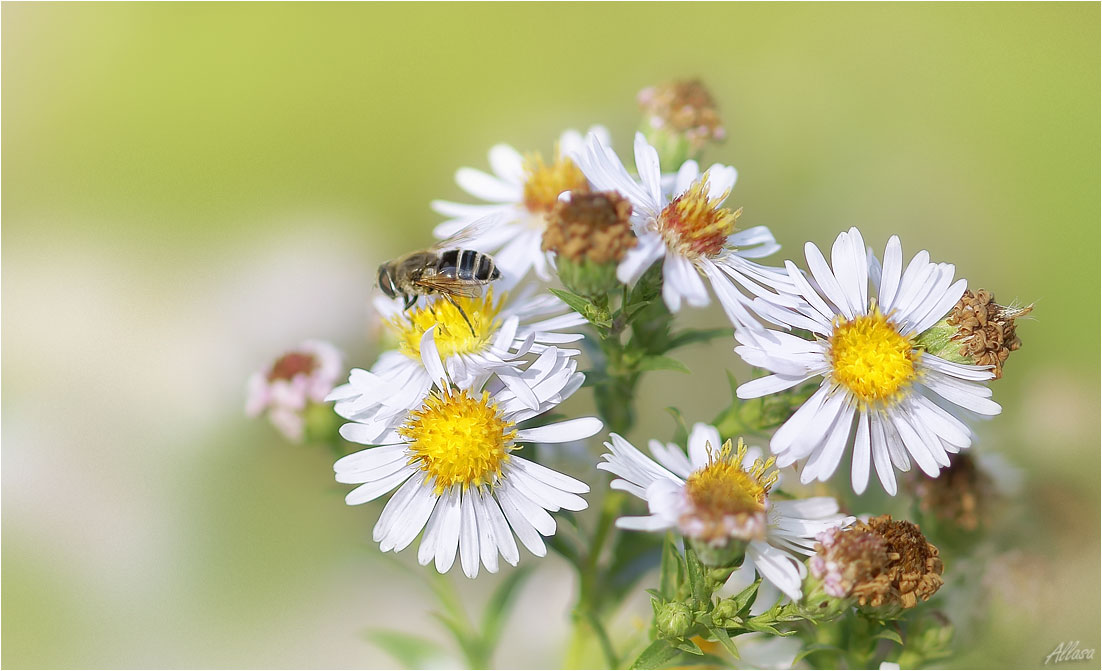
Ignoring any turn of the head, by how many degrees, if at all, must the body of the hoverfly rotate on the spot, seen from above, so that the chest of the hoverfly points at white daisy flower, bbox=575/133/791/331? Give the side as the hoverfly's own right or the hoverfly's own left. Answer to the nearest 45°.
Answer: approximately 135° to the hoverfly's own left

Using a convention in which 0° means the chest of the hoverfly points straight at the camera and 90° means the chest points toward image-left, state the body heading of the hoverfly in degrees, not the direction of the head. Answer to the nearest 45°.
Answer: approximately 90°

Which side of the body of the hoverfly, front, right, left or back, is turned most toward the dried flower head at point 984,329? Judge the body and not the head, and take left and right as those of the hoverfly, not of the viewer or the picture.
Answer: back

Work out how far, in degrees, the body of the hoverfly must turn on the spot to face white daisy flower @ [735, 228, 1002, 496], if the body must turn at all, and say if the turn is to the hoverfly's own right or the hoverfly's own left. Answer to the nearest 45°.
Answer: approximately 180°
